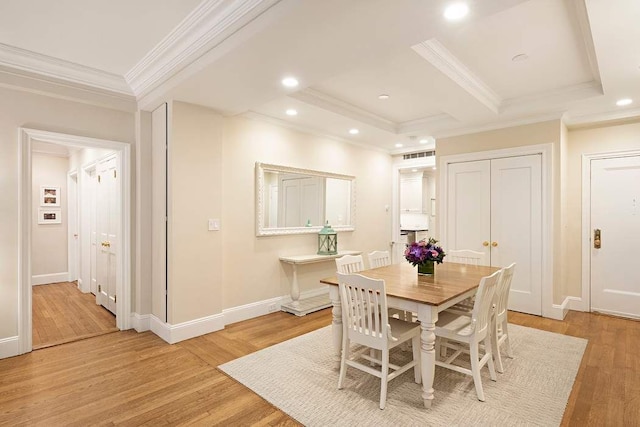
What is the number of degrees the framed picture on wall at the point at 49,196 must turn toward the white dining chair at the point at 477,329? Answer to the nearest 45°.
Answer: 0° — it already faces it

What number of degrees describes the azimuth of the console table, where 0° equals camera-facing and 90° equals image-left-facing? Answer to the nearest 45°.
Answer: approximately 315°

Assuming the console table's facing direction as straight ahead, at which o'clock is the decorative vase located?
The decorative vase is roughly at 12 o'clock from the console table.

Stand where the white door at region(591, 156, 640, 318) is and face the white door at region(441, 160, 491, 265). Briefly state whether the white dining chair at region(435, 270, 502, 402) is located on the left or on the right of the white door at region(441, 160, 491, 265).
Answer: left

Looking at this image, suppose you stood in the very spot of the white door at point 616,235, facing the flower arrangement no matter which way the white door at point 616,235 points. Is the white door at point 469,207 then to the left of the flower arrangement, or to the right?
right

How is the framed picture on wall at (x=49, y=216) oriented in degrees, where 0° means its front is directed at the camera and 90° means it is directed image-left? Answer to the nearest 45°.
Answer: approximately 0°

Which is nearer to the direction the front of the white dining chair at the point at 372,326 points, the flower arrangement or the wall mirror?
the flower arrangement

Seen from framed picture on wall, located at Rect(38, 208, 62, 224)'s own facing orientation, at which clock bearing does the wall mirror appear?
The wall mirror is roughly at 11 o'clock from the framed picture on wall.

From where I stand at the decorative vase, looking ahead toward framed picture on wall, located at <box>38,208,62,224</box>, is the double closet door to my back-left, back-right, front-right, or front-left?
back-right
